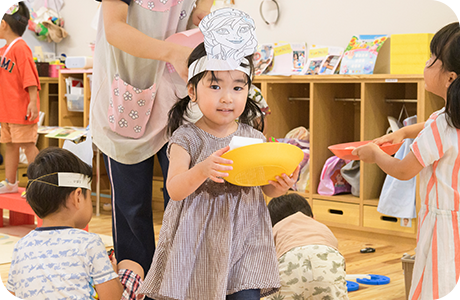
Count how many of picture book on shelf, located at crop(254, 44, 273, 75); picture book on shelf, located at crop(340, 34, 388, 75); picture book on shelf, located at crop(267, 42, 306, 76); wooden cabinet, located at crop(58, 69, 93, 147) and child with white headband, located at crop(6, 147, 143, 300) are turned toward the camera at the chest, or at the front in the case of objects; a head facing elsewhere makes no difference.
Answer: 4

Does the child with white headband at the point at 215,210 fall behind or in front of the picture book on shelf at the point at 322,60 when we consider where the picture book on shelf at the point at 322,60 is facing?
in front

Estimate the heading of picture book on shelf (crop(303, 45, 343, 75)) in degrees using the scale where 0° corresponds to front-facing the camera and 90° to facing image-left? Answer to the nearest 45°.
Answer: approximately 0°

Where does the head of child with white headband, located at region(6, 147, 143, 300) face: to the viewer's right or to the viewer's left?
to the viewer's right

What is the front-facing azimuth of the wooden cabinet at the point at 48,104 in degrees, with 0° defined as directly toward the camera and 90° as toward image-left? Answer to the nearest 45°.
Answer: approximately 0°

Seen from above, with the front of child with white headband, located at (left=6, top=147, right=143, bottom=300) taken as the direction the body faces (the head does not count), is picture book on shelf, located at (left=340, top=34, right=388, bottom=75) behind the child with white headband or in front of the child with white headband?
in front

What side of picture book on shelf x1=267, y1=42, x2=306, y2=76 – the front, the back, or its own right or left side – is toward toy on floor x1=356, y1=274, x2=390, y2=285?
front

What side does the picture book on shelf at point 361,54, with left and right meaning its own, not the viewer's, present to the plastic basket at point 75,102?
right

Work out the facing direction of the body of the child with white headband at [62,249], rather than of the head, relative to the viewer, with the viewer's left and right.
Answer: facing away from the viewer and to the right of the viewer

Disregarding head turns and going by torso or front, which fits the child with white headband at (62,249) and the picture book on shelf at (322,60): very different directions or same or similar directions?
very different directions
